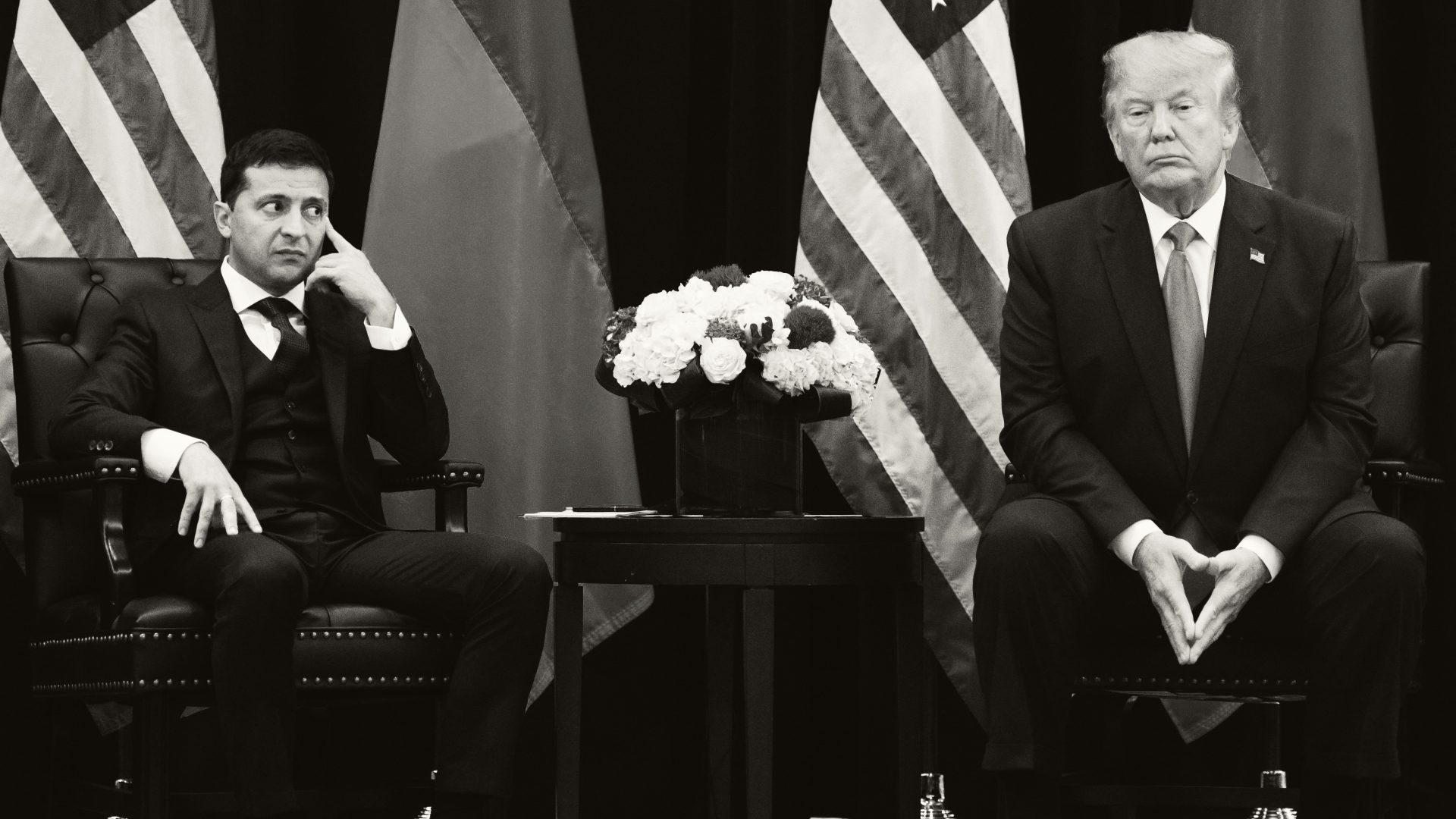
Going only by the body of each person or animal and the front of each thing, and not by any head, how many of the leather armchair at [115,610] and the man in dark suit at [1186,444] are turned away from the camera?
0

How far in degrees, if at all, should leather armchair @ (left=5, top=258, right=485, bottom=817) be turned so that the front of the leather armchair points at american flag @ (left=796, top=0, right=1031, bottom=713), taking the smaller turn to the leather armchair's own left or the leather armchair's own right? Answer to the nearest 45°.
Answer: approximately 45° to the leather armchair's own left

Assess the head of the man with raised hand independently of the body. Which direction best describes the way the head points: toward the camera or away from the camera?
toward the camera

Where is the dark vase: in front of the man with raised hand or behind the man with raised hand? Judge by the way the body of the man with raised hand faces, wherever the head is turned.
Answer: in front

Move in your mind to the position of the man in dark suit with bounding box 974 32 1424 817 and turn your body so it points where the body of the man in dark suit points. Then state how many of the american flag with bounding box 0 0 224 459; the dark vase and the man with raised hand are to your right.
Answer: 3

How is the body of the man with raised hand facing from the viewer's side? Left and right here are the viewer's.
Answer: facing the viewer and to the right of the viewer

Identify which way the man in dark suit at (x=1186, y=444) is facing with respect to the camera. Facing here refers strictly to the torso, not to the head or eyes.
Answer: toward the camera

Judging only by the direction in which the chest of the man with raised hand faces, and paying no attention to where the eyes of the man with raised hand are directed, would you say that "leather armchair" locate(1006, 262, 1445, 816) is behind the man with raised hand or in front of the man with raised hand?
in front

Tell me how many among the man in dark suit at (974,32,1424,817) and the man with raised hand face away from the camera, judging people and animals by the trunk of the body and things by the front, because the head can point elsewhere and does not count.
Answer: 0

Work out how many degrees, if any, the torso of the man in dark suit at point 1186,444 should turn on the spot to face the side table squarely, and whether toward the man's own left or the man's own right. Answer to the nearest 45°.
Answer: approximately 90° to the man's own right

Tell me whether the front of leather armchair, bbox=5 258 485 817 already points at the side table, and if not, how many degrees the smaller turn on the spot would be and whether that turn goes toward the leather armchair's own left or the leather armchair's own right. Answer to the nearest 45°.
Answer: approximately 45° to the leather armchair's own left

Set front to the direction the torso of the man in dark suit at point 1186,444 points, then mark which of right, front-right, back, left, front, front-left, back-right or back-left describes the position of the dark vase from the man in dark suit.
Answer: right
